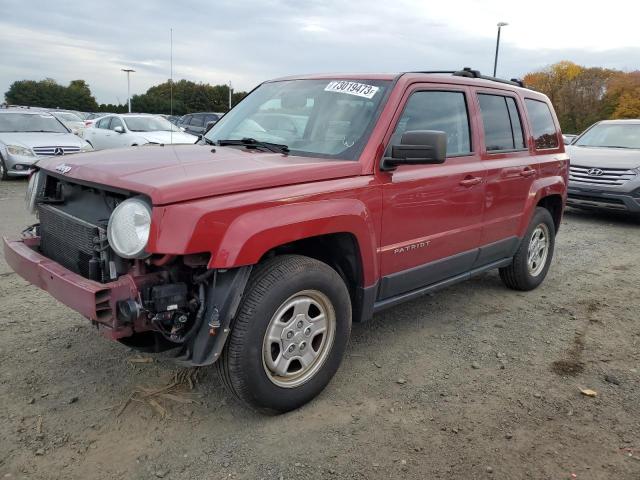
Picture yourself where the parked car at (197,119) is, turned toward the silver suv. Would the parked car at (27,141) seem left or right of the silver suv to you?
right

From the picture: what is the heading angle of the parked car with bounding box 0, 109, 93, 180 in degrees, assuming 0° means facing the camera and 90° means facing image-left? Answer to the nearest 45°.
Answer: approximately 315°

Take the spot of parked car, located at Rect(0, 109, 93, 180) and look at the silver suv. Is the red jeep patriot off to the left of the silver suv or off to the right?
right

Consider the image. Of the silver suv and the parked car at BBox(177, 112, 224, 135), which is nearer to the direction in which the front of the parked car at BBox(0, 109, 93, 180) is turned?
the silver suv

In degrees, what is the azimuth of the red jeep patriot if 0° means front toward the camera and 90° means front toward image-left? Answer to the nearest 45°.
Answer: approximately 45°

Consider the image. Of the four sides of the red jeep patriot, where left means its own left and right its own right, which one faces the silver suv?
back

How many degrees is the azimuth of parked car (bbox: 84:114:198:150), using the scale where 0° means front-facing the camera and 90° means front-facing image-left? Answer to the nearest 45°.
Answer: approximately 315°

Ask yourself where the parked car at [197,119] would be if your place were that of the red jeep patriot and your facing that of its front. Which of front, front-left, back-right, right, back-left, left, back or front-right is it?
back-right

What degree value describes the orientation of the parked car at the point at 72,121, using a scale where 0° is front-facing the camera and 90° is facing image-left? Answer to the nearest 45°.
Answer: approximately 315°

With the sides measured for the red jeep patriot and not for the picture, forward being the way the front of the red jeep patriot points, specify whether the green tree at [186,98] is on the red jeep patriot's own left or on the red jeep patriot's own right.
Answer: on the red jeep patriot's own right

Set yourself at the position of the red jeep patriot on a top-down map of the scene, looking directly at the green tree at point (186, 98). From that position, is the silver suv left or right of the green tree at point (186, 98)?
right
